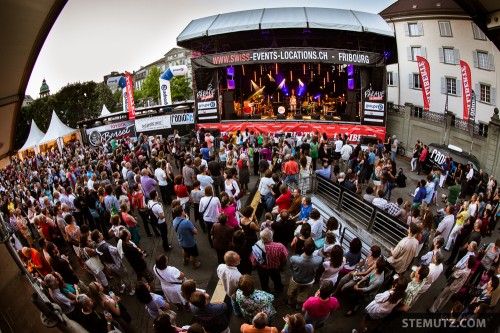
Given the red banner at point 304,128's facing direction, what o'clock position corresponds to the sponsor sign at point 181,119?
The sponsor sign is roughly at 3 o'clock from the red banner.

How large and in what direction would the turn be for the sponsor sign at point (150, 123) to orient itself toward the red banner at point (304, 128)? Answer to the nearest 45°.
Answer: approximately 90° to its left

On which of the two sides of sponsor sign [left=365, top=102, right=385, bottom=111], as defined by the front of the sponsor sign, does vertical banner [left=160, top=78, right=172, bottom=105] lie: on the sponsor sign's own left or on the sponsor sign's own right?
on the sponsor sign's own right

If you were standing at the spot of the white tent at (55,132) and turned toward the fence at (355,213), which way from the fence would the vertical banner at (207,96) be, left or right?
left

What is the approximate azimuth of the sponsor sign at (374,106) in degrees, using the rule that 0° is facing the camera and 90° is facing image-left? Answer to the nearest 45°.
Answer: approximately 0°
